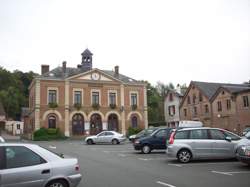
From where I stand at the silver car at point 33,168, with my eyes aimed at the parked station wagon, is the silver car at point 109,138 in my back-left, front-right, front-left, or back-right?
front-left

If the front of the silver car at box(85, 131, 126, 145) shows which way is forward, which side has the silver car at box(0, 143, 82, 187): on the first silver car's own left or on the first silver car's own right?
on the first silver car's own left

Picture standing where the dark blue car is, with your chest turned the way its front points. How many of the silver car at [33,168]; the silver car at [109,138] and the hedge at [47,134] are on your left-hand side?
1

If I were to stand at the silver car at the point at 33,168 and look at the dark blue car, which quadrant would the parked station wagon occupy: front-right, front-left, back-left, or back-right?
front-right

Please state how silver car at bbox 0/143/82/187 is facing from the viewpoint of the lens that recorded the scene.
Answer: facing to the left of the viewer

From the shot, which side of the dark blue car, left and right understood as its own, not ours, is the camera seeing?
left

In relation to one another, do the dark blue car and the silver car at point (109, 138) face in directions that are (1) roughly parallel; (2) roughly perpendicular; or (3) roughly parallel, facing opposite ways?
roughly parallel

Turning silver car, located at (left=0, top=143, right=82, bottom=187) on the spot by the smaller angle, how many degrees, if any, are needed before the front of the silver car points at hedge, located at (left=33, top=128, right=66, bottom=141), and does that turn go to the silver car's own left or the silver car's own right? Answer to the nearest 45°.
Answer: approximately 90° to the silver car's own right

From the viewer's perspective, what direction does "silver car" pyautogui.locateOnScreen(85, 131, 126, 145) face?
to the viewer's left

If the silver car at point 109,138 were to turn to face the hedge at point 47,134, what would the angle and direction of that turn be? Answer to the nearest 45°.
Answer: approximately 45° to its right
